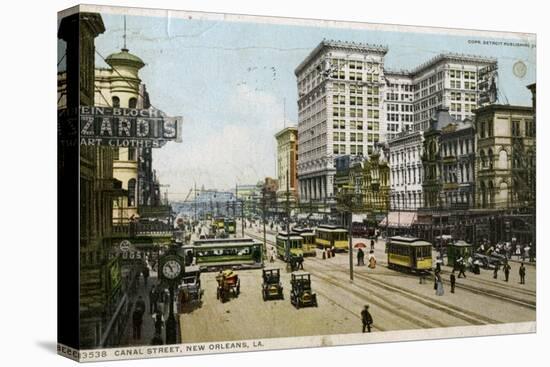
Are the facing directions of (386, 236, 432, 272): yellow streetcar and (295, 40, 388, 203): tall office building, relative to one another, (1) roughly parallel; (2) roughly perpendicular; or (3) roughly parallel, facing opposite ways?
roughly perpendicular

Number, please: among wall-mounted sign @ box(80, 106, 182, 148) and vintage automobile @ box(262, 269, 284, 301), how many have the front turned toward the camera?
2

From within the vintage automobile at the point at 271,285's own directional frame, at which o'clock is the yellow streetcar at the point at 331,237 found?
The yellow streetcar is roughly at 8 o'clock from the vintage automobile.
